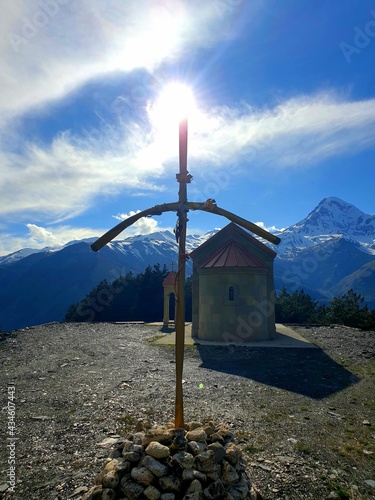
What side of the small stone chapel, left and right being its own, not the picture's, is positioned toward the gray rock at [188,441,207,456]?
back

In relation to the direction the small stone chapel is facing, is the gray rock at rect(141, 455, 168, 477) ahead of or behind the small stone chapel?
behind

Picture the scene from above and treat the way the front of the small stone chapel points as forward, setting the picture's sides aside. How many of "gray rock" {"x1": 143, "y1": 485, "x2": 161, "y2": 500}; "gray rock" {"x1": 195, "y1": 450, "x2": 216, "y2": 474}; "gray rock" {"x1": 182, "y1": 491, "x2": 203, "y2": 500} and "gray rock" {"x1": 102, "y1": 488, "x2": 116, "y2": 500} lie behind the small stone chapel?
4

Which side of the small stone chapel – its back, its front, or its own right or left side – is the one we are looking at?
back

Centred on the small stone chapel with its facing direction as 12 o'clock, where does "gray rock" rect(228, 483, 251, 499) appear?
The gray rock is roughly at 6 o'clock from the small stone chapel.

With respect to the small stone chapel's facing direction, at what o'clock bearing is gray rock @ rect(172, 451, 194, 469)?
The gray rock is roughly at 6 o'clock from the small stone chapel.

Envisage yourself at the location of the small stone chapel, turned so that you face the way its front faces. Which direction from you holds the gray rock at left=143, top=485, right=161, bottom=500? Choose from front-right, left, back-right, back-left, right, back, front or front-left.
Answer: back

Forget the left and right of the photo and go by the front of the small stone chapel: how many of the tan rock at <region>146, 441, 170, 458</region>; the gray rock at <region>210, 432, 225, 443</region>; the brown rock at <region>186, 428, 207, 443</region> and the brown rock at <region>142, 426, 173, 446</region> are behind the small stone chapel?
4
